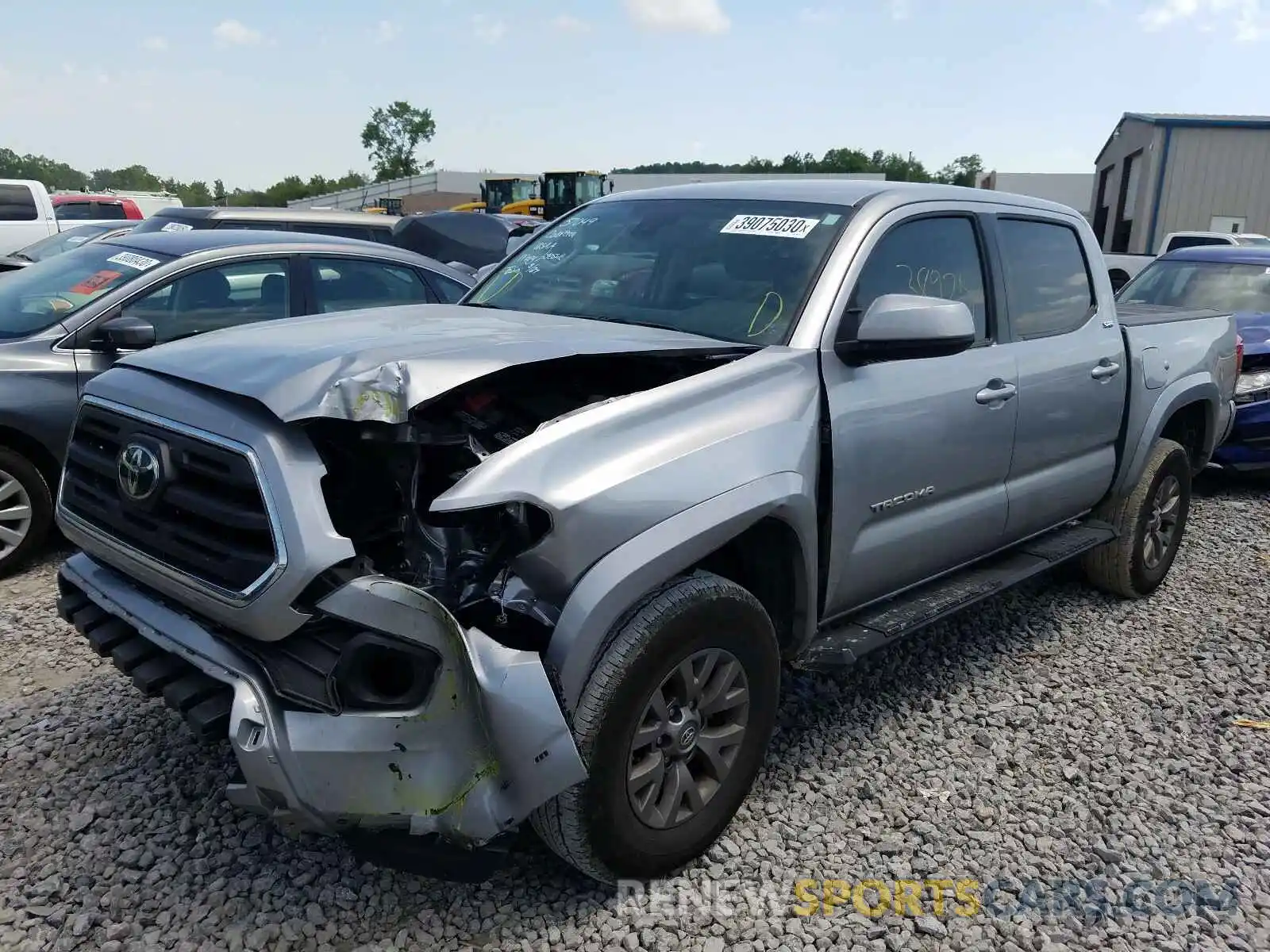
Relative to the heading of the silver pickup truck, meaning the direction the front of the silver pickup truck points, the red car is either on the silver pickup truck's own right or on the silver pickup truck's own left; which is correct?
on the silver pickup truck's own right

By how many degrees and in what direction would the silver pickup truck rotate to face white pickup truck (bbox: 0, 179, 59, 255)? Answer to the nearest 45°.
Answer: approximately 90° to its right

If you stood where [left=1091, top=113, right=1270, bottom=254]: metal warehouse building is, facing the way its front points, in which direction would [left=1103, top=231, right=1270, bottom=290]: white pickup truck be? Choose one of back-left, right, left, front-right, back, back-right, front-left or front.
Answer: front-left

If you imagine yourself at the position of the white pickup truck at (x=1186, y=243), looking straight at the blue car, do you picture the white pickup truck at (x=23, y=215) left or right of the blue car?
right

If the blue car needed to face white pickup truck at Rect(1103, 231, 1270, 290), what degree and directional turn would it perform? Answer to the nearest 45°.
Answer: approximately 135° to its right

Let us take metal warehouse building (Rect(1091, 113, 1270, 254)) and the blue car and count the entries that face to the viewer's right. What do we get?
0

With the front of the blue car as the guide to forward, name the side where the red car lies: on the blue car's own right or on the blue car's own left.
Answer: on the blue car's own right

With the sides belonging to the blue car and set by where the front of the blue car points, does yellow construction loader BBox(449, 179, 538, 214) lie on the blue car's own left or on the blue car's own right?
on the blue car's own right

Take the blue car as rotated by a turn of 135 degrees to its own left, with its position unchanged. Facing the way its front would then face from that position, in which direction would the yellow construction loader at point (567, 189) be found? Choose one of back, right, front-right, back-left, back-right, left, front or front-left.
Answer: back-left

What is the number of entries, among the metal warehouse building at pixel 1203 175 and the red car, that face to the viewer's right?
0

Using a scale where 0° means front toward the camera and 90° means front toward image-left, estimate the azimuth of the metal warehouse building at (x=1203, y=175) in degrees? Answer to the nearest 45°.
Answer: approximately 45°

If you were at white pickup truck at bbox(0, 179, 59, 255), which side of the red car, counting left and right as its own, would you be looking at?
left
